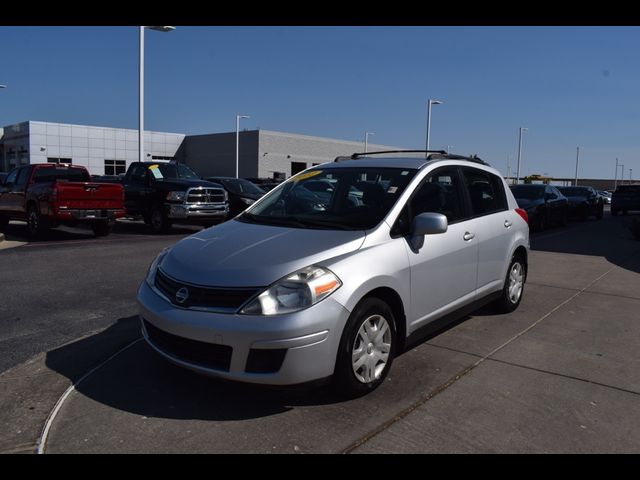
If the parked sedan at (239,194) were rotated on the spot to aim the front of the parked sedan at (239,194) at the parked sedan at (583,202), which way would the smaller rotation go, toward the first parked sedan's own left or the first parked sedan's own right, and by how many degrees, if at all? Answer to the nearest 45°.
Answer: approximately 45° to the first parked sedan's own left

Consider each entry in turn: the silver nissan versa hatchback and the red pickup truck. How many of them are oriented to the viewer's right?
0

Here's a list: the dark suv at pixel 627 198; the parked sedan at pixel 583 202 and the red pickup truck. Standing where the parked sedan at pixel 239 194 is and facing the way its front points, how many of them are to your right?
1

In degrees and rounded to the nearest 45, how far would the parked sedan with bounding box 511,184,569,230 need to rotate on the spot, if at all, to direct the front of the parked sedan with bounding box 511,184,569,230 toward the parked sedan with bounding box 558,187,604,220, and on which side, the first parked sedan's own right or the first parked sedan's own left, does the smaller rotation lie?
approximately 135° to the first parked sedan's own left

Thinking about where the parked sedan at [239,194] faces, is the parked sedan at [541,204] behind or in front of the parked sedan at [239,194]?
in front

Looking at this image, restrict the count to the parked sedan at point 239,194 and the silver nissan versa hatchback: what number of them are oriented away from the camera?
0

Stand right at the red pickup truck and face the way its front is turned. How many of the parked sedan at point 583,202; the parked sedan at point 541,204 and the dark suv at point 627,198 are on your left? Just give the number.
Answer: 0

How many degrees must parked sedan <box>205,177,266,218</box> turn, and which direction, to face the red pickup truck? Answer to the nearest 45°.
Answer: approximately 90° to its right

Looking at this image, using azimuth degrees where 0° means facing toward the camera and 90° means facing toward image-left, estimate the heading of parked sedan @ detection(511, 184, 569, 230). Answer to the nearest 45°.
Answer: approximately 315°

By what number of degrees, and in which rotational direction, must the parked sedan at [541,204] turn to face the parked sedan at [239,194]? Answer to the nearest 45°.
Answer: approximately 135° to its right

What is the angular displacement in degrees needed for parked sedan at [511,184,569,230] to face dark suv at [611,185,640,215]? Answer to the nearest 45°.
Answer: approximately 135° to its left

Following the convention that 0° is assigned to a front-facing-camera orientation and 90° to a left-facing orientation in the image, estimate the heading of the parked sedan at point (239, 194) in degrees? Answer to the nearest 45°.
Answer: approximately 315°

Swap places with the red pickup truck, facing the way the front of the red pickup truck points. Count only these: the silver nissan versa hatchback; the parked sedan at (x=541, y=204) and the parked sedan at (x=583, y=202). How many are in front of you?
0

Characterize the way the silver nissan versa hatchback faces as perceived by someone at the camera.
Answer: facing the viewer and to the left of the viewer

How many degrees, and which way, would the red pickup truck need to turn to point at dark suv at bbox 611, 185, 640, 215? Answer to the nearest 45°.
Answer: approximately 135° to its right

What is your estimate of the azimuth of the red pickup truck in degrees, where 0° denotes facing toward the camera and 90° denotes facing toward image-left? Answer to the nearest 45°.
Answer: approximately 135°

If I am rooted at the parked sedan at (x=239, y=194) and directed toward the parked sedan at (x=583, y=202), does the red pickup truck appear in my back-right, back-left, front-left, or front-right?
back-right
